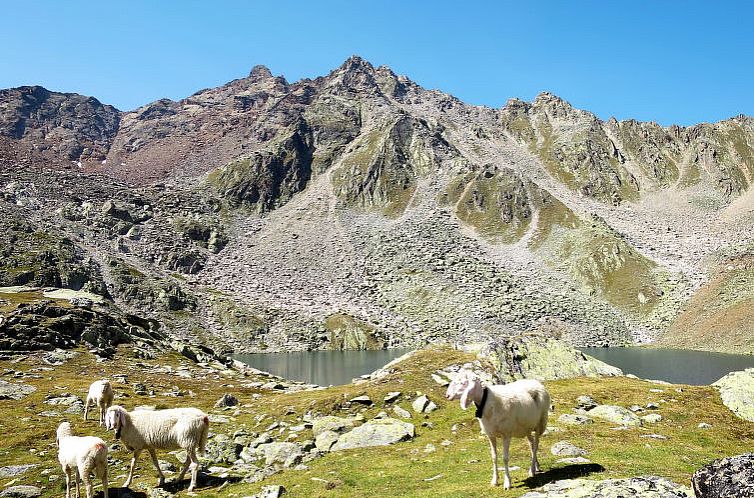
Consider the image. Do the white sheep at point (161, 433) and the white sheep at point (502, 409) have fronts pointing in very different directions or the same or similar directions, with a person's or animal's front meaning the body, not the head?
same or similar directions

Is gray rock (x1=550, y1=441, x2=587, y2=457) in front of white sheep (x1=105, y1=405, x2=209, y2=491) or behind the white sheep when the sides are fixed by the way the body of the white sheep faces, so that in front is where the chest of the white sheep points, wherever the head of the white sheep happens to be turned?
behind

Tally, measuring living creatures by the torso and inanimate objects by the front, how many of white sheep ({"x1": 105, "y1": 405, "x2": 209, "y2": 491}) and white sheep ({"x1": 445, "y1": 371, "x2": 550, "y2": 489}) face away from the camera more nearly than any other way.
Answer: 0

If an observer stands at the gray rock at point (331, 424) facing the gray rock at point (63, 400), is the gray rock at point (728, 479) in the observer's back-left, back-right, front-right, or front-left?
back-left

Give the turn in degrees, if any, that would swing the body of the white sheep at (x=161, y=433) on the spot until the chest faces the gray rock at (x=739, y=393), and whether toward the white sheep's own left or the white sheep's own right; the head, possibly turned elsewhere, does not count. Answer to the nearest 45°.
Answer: approximately 180°

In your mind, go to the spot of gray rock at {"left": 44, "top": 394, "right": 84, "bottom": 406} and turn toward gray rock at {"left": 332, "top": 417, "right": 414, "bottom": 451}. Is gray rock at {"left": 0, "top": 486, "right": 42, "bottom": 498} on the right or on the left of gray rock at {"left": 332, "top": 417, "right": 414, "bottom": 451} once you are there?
right

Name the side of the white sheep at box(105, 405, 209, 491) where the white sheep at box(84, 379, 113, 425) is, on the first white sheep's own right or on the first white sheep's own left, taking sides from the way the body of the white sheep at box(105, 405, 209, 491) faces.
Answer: on the first white sheep's own right

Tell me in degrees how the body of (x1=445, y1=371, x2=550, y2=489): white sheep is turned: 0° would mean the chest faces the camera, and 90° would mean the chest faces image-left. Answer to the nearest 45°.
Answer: approximately 45°

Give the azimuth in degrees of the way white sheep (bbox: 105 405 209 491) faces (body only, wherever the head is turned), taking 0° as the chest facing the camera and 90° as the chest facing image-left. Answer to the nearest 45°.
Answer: approximately 90°

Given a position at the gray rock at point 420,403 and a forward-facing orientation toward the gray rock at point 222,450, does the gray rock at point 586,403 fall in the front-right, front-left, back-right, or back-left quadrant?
back-left

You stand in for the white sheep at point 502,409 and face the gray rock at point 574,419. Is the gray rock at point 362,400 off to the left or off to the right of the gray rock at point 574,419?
left
